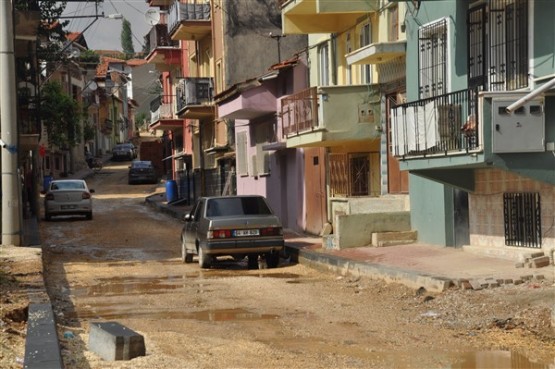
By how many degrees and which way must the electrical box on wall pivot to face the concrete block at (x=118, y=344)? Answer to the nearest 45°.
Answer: approximately 45° to its right

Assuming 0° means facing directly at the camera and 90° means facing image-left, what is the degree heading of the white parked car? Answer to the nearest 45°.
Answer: approximately 180°

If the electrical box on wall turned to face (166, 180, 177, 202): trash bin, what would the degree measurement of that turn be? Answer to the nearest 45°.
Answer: approximately 135° to its right

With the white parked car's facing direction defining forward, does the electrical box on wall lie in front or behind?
behind

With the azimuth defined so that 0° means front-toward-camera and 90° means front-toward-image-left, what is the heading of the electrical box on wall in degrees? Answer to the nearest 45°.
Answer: approximately 0°

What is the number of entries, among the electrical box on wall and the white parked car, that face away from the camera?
1
